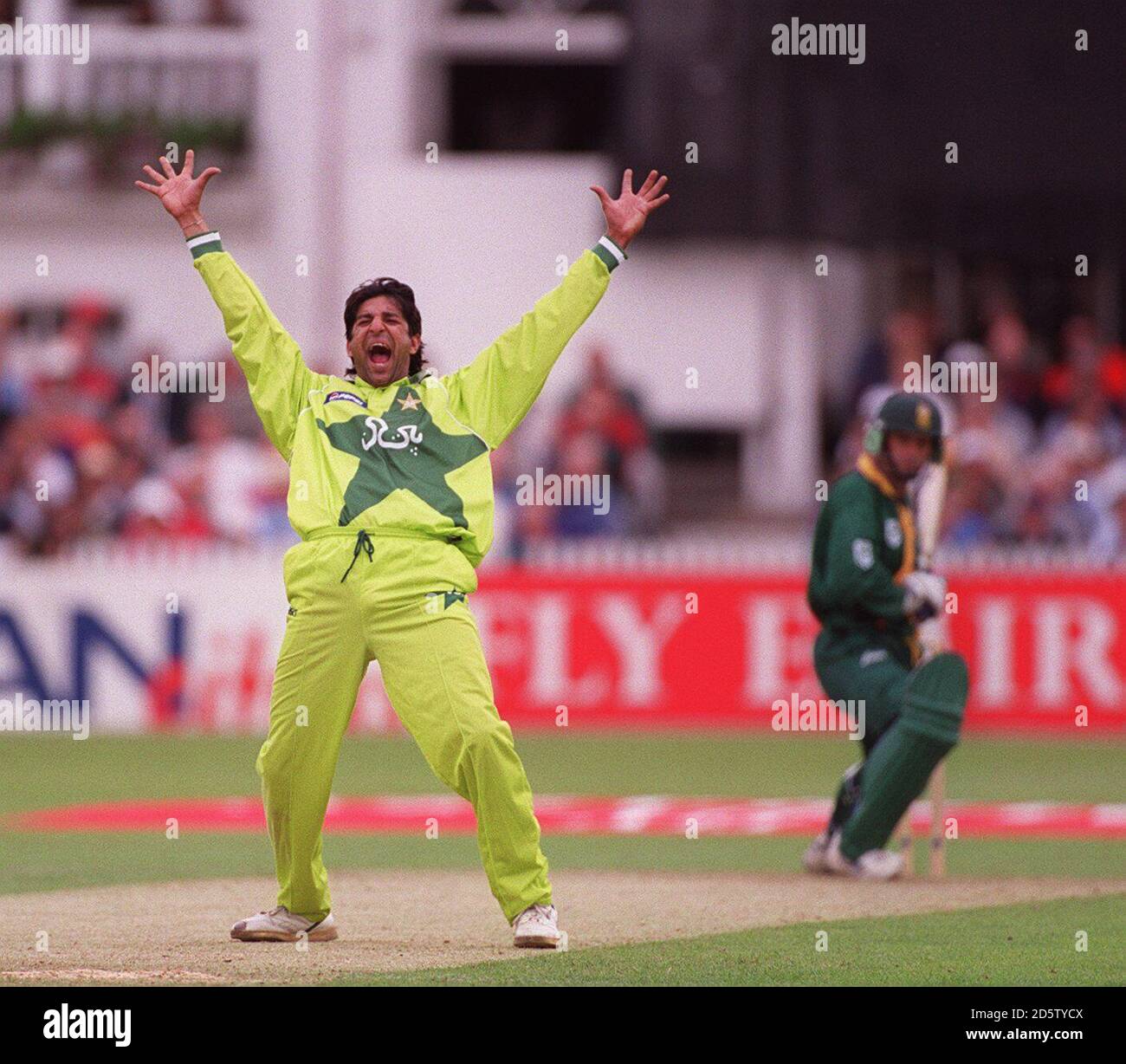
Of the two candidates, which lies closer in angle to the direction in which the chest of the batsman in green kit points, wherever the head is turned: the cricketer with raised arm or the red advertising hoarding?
the cricketer with raised arm

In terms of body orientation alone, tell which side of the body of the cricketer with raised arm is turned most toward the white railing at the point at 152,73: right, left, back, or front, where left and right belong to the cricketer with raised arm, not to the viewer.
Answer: back

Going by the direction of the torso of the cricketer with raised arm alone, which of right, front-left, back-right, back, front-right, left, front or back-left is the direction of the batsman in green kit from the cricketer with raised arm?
back-left

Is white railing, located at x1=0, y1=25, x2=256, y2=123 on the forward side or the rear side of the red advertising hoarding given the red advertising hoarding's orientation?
on the rear side

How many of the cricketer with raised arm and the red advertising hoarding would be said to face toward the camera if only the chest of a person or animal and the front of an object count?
2

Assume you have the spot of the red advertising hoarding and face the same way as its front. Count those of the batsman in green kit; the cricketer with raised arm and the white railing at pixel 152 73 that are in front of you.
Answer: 2

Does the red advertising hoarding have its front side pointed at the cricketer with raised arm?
yes

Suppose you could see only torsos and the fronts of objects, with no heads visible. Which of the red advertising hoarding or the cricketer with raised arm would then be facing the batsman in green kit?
the red advertising hoarding

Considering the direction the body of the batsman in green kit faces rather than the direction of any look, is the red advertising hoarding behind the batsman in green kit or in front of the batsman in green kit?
behind

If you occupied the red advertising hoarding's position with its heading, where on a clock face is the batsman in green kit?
The batsman in green kit is roughly at 12 o'clock from the red advertising hoarding.

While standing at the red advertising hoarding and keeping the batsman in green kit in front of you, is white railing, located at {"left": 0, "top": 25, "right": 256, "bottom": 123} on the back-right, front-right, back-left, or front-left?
back-right

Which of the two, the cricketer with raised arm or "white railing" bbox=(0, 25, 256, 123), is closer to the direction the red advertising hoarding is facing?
the cricketer with raised arm
